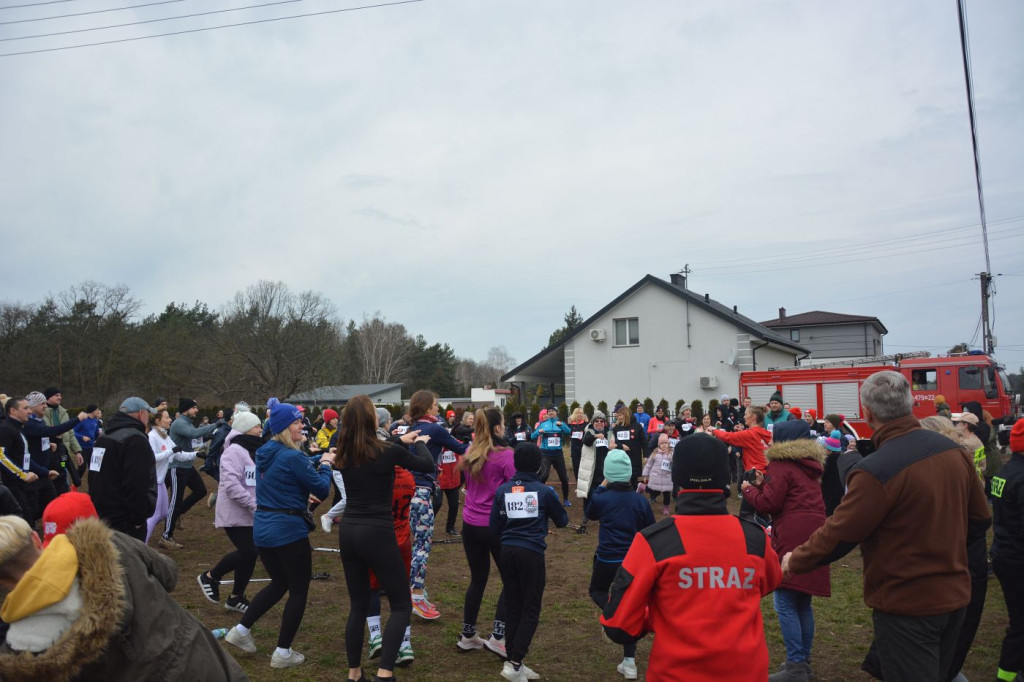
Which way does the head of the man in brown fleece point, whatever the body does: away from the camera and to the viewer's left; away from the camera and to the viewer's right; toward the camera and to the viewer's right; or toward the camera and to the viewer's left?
away from the camera and to the viewer's left

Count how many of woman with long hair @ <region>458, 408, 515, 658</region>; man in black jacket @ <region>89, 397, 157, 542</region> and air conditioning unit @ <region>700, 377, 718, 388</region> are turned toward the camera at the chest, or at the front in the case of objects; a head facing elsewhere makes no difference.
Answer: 1

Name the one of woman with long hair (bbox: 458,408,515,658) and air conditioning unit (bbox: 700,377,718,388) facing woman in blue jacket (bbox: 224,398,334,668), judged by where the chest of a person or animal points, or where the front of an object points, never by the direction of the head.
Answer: the air conditioning unit

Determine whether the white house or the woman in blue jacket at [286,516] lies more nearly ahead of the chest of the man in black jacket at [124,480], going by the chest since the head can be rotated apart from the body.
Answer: the white house

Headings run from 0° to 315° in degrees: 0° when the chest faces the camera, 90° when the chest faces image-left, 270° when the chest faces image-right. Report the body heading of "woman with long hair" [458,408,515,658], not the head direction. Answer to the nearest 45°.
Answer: approximately 225°

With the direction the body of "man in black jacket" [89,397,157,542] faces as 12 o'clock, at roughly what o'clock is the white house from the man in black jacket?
The white house is roughly at 12 o'clock from the man in black jacket.

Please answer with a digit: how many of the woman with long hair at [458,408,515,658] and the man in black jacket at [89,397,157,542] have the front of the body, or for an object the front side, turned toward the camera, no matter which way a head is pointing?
0

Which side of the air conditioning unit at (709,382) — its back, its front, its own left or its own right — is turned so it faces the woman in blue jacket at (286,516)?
front

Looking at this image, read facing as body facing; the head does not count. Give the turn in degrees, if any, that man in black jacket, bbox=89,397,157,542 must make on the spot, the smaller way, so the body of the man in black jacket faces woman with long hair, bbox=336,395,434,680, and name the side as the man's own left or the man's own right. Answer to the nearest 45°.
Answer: approximately 90° to the man's own right

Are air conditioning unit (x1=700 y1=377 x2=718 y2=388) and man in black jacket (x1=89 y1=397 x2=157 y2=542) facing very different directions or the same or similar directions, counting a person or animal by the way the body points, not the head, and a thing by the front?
very different directions

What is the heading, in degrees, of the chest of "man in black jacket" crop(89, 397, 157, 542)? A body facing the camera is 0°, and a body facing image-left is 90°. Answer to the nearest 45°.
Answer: approximately 225°

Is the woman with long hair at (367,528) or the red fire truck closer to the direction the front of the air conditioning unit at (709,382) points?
the woman with long hair

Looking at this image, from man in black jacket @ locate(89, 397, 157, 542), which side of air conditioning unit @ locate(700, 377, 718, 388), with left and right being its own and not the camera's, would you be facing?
front

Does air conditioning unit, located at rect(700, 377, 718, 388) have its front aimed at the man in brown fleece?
yes

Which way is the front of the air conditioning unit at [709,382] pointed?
toward the camera

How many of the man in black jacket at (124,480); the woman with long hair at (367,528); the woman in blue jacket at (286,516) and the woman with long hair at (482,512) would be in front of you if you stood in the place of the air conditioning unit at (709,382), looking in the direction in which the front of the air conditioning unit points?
4
